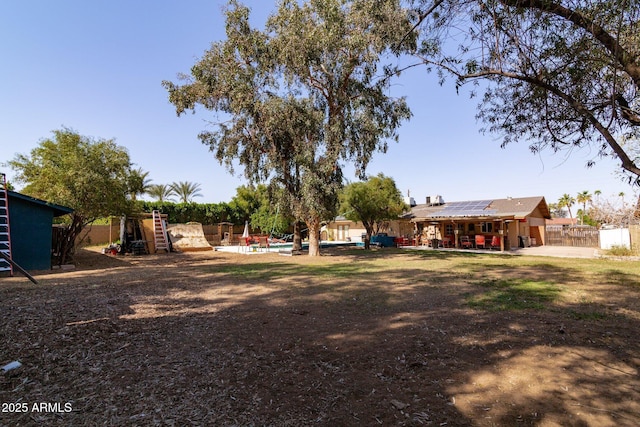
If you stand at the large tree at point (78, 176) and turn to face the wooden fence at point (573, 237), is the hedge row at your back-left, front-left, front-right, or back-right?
front-left

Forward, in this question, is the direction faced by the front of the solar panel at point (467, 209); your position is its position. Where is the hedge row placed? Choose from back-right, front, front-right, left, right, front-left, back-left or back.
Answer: front-right

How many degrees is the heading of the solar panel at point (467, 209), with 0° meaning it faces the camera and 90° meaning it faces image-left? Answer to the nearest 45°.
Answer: approximately 45°

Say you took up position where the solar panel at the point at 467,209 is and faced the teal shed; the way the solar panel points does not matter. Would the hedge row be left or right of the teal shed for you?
right
